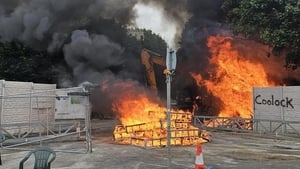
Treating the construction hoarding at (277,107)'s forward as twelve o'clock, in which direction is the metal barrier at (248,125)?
The metal barrier is roughly at 3 o'clock from the construction hoarding.

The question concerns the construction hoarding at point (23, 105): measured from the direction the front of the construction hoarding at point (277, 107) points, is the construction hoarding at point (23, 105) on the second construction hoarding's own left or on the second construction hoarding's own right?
on the second construction hoarding's own right

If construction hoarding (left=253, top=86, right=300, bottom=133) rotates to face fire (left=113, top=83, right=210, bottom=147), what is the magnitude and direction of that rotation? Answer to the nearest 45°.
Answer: approximately 45° to its right

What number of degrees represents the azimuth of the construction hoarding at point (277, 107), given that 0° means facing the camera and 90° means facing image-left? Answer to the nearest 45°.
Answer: approximately 0°

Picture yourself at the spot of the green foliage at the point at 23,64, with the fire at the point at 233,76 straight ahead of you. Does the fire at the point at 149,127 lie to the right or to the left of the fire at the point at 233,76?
right

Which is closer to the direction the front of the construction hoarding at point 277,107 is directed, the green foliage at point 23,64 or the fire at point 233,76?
the green foliage

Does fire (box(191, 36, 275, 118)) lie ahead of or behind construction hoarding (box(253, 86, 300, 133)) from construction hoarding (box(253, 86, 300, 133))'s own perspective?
behind

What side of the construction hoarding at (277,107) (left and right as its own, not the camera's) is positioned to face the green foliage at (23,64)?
right

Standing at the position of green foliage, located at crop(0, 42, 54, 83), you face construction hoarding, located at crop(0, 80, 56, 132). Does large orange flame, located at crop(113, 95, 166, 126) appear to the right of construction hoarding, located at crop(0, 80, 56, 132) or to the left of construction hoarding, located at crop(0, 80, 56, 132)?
left
